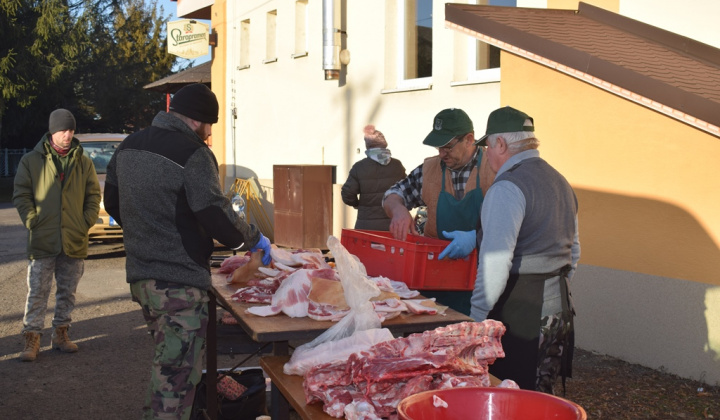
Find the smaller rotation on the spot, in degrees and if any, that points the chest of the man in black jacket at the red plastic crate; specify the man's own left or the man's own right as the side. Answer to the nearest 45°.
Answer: approximately 45° to the man's own right

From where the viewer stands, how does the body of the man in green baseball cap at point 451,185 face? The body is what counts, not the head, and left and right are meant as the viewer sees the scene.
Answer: facing the viewer and to the left of the viewer

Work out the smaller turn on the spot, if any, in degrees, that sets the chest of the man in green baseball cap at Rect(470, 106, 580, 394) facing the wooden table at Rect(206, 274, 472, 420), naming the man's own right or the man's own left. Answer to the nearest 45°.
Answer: approximately 45° to the man's own left

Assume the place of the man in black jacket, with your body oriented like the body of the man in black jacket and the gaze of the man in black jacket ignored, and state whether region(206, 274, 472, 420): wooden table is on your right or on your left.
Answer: on your right

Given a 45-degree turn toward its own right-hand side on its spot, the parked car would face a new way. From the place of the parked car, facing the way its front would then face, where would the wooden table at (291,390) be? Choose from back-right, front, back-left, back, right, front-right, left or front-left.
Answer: front-left

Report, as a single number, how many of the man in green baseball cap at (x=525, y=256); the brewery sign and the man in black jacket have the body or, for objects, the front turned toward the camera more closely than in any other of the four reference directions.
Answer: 1

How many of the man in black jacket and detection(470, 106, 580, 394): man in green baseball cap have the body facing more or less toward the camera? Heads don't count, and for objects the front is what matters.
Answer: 0

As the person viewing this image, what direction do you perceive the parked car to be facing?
facing the viewer

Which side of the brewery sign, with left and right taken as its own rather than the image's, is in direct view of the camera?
front

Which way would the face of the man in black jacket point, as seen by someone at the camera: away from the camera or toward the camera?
away from the camera

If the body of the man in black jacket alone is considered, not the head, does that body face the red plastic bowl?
no

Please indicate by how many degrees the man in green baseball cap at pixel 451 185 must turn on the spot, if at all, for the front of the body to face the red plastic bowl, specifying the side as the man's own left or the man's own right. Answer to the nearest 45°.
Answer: approximately 45° to the man's own left

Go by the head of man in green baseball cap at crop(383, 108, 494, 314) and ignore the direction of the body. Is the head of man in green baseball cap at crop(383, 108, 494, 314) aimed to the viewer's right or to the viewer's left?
to the viewer's left

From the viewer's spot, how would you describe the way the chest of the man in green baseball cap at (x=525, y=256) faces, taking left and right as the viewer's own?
facing away from the viewer and to the left of the viewer

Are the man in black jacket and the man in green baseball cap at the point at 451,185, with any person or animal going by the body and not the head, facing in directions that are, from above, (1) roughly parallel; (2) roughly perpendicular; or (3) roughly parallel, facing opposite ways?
roughly parallel, facing opposite ways

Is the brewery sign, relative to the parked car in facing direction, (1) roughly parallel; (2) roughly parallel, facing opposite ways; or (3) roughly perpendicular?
roughly parallel
